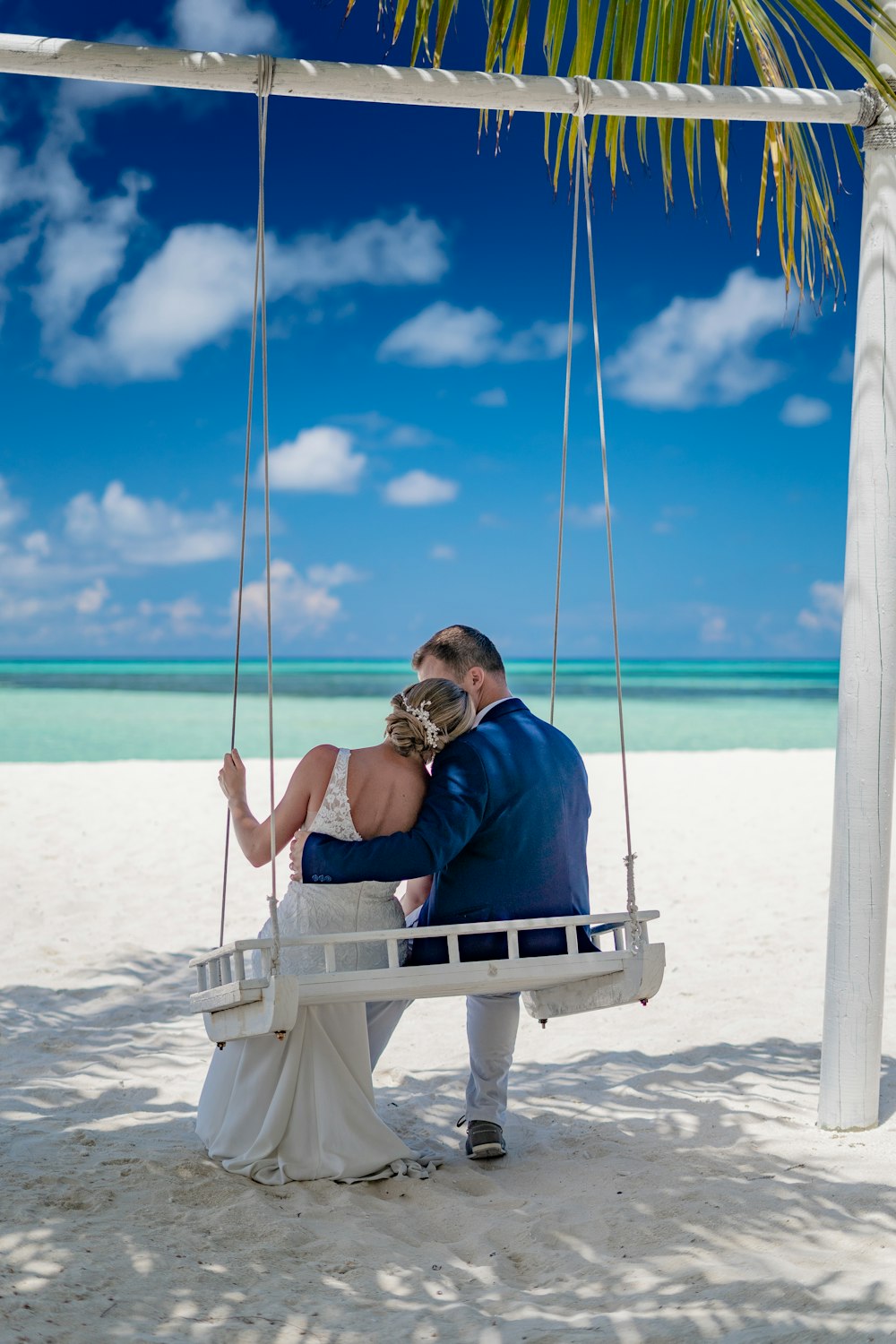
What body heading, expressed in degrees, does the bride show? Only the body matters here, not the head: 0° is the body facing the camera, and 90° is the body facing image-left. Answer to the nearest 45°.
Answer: approximately 180°

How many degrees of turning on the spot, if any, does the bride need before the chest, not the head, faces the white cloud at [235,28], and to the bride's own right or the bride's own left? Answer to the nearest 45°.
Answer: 0° — they already face it

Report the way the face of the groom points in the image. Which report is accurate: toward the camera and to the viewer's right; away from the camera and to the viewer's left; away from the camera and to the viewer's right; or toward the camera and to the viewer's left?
away from the camera and to the viewer's left

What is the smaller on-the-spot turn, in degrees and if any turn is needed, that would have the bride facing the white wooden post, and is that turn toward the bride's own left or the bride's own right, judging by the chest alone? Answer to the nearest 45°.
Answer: approximately 90° to the bride's own right

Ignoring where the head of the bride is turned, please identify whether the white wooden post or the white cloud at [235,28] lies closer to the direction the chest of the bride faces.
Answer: the white cloud
